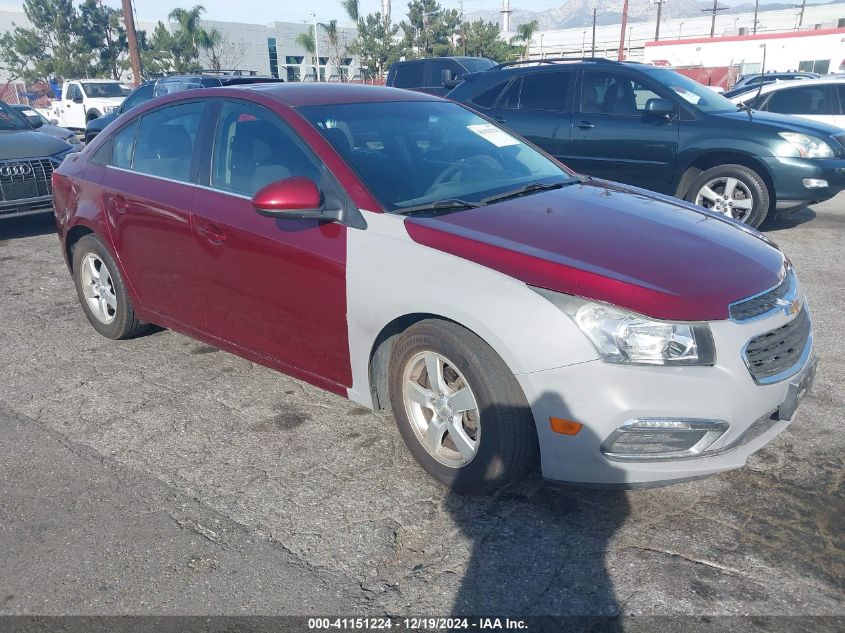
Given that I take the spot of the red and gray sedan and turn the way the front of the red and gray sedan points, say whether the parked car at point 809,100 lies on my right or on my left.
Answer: on my left

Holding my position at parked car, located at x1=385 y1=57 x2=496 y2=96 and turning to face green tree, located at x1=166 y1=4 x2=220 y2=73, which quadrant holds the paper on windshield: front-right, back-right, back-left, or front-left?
back-left

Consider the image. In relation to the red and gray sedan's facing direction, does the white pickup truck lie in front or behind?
behind

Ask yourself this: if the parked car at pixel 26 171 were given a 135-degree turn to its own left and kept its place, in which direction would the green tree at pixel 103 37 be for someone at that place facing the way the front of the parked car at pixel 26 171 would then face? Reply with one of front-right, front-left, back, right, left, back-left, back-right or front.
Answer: front

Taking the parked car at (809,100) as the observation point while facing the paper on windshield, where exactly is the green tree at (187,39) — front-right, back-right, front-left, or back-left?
back-right

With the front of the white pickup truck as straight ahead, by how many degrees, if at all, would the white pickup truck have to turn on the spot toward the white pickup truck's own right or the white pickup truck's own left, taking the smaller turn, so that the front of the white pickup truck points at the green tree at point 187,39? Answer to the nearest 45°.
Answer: approximately 135° to the white pickup truck's own left

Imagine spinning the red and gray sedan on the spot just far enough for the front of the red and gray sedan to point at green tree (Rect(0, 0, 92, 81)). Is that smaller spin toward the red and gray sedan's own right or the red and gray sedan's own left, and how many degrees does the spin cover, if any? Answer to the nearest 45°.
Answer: approximately 180°

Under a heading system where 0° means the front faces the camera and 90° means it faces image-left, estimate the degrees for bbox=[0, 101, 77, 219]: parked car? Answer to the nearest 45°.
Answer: approximately 315°

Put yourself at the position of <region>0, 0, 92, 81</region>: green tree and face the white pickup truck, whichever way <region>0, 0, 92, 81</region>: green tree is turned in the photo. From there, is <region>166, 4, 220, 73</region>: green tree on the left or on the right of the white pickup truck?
left
